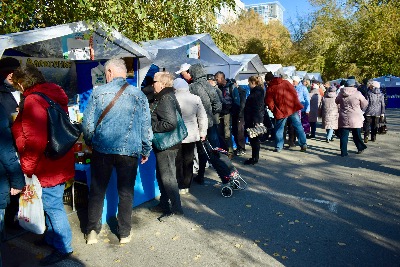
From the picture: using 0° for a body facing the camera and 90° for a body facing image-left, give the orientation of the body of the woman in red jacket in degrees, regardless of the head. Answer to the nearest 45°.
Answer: approximately 90°

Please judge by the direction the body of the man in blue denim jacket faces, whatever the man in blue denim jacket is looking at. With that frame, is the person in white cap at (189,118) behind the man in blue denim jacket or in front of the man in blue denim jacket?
in front

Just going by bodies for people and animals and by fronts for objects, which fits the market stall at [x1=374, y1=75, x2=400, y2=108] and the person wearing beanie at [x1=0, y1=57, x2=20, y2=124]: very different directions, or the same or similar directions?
very different directions

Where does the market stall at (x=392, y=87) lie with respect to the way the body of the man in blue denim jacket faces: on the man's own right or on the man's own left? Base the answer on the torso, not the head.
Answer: on the man's own right

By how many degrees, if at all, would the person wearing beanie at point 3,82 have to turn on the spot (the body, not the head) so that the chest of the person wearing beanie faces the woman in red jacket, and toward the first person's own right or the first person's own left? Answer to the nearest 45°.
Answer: approximately 90° to the first person's own right

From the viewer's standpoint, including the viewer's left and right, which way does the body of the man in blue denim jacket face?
facing away from the viewer

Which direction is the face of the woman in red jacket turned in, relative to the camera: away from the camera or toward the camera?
away from the camera

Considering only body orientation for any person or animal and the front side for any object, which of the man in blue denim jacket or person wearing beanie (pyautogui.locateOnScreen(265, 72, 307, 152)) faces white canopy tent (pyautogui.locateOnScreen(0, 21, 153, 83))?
the man in blue denim jacket

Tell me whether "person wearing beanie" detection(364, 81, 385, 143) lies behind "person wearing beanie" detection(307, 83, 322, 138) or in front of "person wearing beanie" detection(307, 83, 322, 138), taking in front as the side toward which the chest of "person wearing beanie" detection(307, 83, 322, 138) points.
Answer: behind

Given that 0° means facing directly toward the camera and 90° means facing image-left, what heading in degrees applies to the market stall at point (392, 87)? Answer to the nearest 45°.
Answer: approximately 45°

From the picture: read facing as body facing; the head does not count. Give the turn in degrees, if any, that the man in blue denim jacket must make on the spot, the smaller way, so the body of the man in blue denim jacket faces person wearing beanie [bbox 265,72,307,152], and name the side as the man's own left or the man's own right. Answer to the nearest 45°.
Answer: approximately 45° to the man's own right

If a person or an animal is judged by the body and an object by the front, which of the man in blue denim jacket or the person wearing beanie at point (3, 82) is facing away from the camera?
the man in blue denim jacket

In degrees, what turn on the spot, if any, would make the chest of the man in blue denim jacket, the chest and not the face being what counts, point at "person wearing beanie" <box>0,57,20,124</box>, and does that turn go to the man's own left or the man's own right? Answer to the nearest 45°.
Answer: approximately 45° to the man's own left
